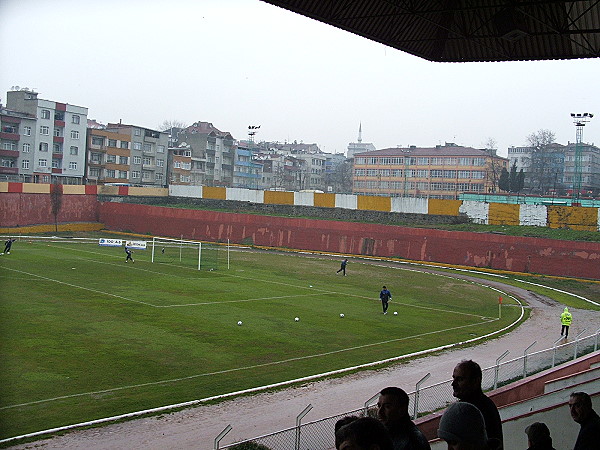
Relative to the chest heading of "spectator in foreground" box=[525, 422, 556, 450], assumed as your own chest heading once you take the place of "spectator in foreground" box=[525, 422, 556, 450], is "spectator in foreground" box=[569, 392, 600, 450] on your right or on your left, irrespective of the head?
on your right

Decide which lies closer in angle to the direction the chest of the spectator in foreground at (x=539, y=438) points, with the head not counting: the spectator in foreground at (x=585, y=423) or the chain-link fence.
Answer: the chain-link fence

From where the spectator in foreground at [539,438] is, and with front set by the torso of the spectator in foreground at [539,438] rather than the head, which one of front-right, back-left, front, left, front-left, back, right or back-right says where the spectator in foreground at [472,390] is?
left

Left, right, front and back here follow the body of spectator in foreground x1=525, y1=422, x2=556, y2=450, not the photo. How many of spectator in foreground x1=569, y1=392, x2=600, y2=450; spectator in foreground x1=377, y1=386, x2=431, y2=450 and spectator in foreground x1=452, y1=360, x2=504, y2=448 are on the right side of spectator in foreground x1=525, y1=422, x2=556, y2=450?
1

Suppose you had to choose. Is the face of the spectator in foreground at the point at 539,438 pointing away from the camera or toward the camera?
away from the camera

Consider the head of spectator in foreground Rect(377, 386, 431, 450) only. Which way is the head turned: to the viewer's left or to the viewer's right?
to the viewer's left

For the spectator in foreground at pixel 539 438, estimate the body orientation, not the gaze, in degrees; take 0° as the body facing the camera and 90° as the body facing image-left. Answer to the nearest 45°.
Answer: approximately 135°

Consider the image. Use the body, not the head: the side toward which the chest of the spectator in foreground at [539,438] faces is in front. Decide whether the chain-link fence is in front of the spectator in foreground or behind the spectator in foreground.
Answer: in front
